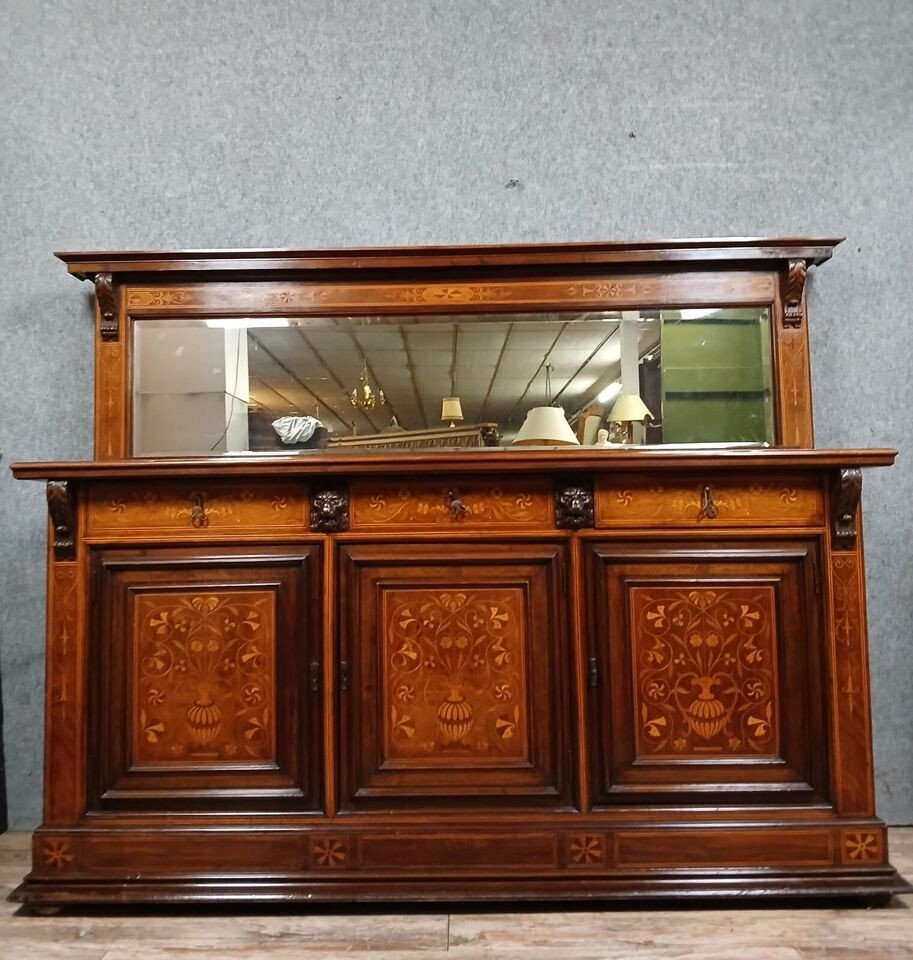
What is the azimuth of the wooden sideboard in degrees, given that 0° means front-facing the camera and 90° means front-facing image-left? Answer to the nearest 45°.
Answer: approximately 0°
